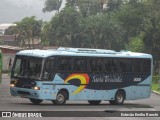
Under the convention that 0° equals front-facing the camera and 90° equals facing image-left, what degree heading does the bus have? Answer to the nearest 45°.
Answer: approximately 45°
